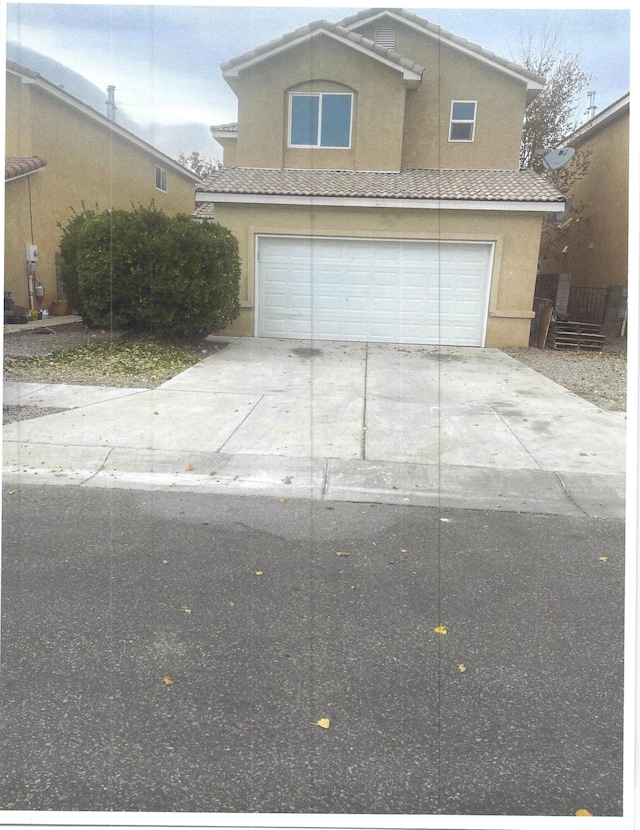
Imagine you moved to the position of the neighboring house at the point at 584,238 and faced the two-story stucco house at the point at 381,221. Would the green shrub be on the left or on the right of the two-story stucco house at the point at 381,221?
left

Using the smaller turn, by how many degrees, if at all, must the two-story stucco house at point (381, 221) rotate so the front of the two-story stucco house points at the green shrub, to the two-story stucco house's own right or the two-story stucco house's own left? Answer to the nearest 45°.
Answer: approximately 45° to the two-story stucco house's own right

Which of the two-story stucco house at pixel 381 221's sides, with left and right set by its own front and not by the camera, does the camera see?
front
